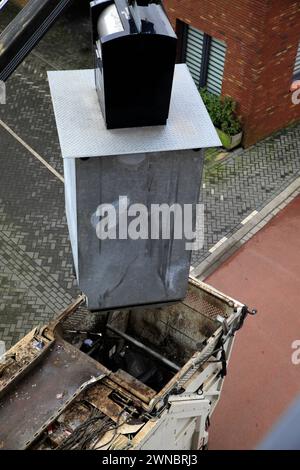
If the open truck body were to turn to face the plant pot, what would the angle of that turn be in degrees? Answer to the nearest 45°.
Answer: approximately 135° to its right

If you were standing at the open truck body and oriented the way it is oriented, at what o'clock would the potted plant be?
The potted plant is roughly at 5 o'clock from the open truck body.

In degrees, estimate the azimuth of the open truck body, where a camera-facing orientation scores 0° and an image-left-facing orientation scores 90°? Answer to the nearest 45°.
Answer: approximately 45°
